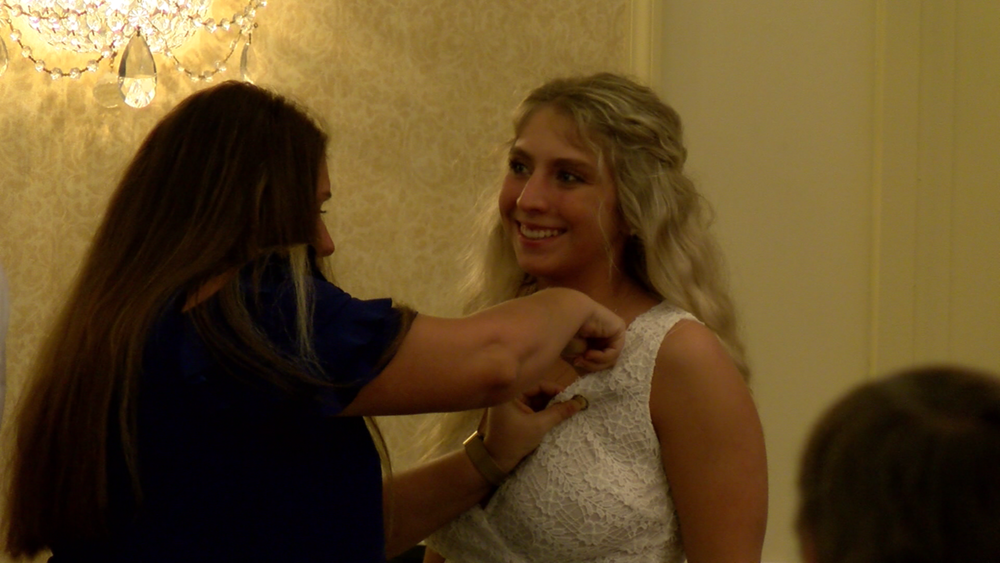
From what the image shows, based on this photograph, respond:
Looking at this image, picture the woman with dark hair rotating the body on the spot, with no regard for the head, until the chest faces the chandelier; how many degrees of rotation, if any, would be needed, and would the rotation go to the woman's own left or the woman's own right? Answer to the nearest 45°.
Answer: approximately 45° to the woman's own left

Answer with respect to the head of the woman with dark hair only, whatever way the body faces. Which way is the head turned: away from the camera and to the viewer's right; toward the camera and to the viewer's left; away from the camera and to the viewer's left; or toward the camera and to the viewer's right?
away from the camera and to the viewer's right

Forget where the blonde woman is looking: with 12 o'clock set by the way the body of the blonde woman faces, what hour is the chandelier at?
The chandelier is roughly at 3 o'clock from the blonde woman.

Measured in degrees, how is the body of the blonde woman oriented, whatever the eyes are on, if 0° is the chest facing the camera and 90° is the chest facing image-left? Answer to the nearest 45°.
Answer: approximately 45°

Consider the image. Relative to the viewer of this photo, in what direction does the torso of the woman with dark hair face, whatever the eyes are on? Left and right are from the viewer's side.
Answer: facing away from the viewer and to the right of the viewer
